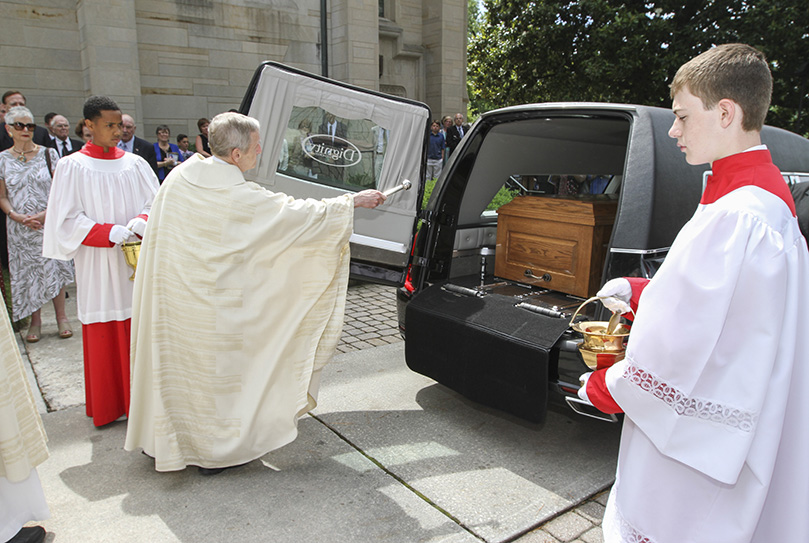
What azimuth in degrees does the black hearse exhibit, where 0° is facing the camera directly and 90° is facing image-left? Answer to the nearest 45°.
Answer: approximately 225°

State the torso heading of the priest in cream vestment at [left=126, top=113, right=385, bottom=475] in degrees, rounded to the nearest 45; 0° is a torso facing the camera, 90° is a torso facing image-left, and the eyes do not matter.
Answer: approximately 225°

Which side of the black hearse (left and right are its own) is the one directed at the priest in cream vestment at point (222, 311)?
back

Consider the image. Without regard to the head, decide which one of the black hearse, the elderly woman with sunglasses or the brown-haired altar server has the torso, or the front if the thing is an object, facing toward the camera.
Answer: the elderly woman with sunglasses

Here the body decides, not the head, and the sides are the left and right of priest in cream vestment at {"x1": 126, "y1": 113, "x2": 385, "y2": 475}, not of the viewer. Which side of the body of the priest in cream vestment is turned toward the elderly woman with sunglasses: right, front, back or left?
left

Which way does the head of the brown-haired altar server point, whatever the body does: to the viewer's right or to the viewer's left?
to the viewer's left

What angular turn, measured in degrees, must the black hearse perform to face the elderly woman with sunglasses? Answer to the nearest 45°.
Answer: approximately 135° to its left

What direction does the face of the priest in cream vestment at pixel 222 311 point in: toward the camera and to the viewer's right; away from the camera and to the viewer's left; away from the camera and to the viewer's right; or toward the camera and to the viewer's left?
away from the camera and to the viewer's right

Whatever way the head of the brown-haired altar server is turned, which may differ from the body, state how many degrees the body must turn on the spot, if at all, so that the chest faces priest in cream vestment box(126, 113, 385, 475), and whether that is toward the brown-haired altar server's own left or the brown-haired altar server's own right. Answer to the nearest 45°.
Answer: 0° — they already face them

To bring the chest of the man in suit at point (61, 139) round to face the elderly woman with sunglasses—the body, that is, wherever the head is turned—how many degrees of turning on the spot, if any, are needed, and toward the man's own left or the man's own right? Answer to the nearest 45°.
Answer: approximately 45° to the man's own right

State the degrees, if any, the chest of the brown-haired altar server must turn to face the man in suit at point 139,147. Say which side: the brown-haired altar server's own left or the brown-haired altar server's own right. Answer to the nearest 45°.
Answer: approximately 45° to the brown-haired altar server's own right

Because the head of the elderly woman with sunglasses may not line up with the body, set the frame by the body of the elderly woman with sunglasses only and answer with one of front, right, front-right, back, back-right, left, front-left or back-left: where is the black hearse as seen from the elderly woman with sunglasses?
front-left

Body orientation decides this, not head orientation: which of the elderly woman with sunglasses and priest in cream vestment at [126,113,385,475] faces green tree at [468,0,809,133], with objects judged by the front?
the priest in cream vestment

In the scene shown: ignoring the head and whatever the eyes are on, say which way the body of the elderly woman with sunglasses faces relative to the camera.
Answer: toward the camera

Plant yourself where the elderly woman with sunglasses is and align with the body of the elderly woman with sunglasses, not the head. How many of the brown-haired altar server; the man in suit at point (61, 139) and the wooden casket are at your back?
1

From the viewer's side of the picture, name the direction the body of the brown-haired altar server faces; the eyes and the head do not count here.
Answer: to the viewer's left
